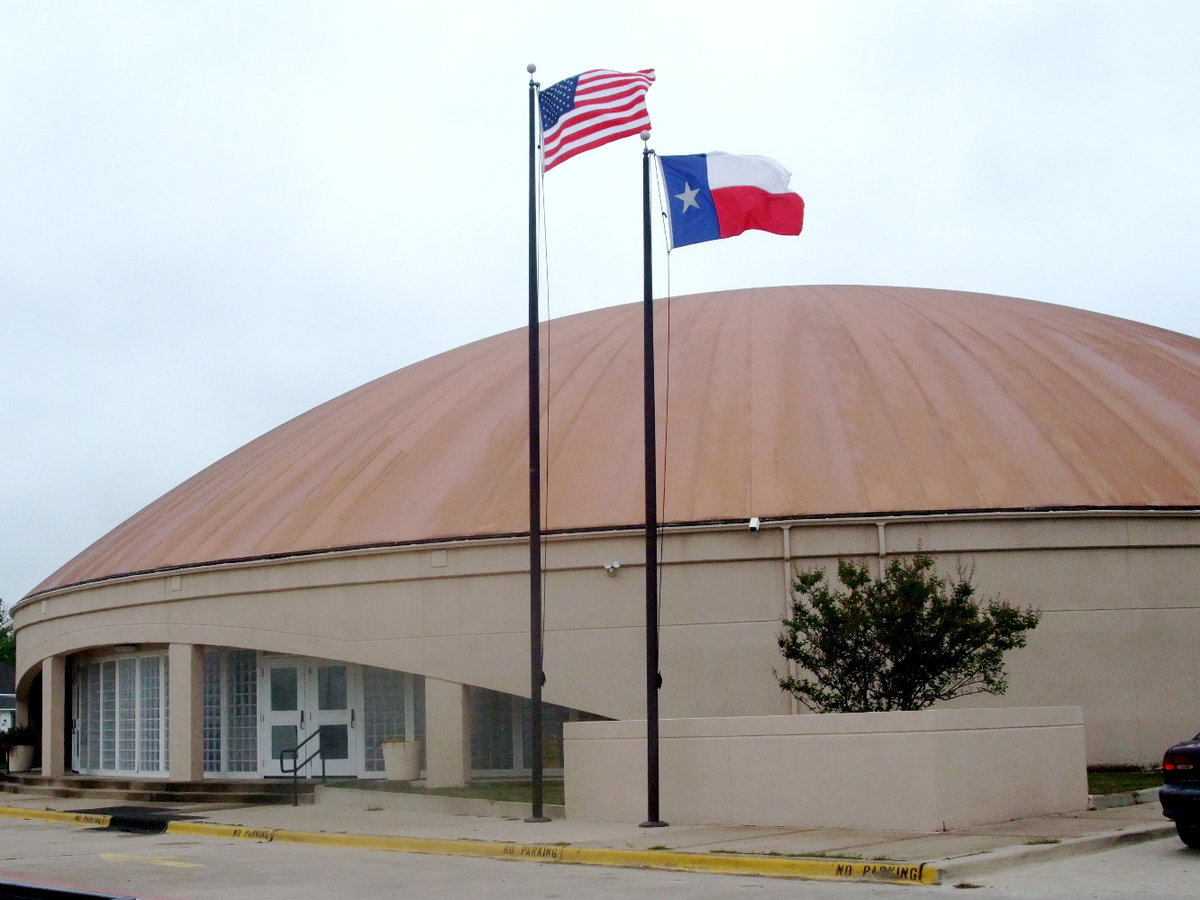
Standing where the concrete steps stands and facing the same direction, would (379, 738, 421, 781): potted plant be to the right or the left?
on its left

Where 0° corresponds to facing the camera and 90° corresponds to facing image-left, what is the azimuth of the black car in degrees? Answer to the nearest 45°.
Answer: approximately 180°

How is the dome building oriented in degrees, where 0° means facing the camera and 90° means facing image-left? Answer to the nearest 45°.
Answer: approximately 45°

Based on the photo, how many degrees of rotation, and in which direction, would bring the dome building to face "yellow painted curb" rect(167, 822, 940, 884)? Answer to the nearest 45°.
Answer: approximately 45° to its left

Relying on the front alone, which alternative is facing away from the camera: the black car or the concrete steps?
the black car

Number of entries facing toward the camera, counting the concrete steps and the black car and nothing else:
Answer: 1

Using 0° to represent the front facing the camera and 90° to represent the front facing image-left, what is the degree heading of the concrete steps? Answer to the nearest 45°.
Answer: approximately 0°
